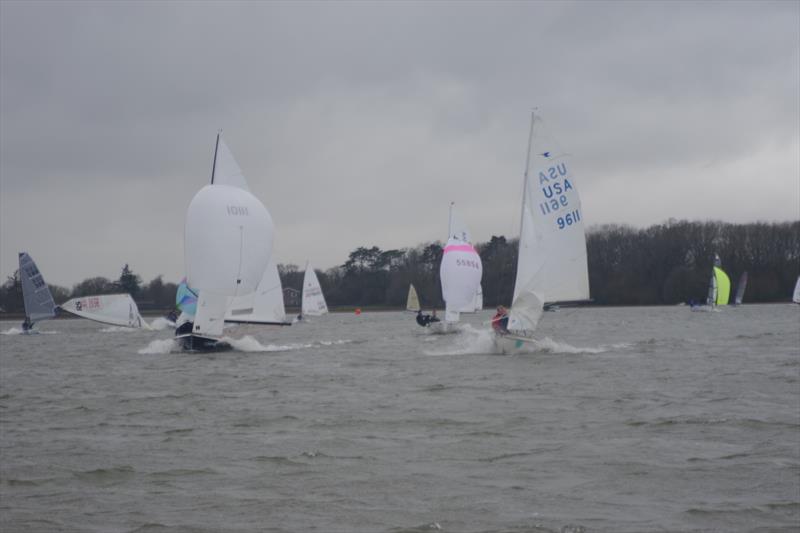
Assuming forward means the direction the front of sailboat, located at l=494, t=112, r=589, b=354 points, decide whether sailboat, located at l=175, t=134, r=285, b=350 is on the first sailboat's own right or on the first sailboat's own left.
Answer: on the first sailboat's own right

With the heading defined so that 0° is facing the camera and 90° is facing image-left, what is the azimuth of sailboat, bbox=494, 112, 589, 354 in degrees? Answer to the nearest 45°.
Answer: approximately 45°

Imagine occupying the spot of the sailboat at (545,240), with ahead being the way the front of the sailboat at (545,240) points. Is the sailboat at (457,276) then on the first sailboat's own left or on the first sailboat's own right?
on the first sailboat's own right
